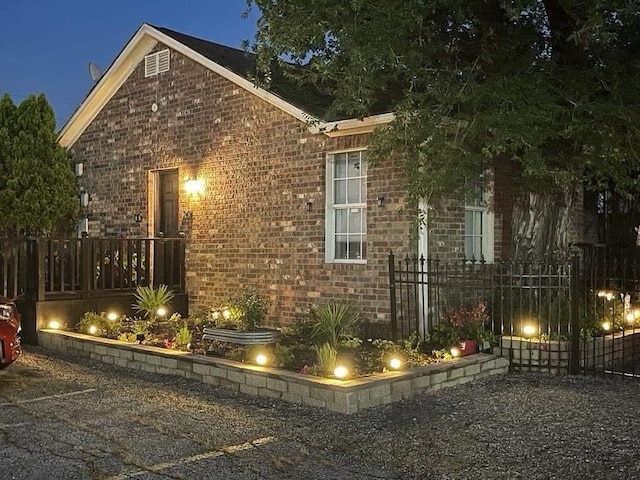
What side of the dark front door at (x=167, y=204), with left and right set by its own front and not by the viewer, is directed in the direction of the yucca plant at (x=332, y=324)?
left

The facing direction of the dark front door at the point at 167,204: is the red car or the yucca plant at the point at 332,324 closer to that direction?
the red car

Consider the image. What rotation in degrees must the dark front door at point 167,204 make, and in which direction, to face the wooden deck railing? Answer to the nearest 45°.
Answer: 0° — it already faces it

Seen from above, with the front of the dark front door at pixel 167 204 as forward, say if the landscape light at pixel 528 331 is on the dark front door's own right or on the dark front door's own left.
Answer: on the dark front door's own left

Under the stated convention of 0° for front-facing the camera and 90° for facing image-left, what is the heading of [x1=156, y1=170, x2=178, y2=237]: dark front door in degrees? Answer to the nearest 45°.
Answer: approximately 45°

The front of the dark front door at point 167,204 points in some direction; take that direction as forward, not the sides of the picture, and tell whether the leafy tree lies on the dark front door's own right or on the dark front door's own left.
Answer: on the dark front door's own left

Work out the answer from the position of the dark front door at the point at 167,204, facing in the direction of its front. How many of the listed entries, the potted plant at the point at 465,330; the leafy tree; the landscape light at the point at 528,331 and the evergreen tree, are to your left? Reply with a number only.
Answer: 3

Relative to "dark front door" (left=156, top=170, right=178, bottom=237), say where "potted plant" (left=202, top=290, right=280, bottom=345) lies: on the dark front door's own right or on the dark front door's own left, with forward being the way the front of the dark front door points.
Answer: on the dark front door's own left

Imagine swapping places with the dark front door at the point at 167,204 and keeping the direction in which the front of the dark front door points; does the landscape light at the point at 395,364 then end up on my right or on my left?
on my left

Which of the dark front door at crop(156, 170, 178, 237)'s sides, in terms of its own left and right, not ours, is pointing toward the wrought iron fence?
left
